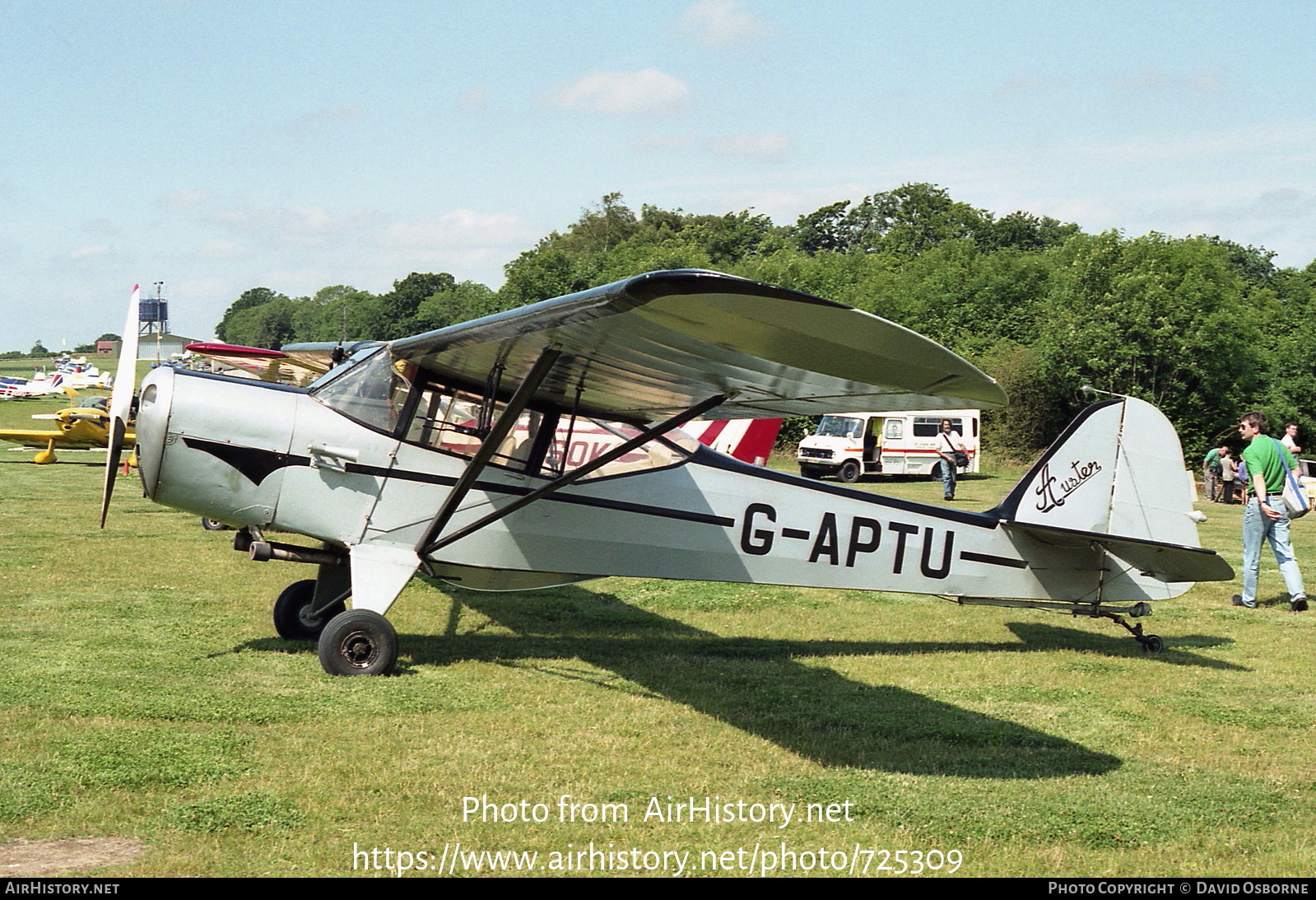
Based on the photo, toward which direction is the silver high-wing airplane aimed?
to the viewer's left

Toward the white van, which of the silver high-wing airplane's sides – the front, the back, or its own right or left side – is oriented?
right

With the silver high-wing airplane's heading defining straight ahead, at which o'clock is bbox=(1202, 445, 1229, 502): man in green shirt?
The man in green shirt is roughly at 4 o'clock from the silver high-wing airplane.

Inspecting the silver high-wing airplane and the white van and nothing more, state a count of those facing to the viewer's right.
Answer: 0

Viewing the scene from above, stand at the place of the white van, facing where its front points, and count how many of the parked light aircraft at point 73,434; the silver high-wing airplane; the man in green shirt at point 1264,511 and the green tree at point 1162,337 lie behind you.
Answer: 1

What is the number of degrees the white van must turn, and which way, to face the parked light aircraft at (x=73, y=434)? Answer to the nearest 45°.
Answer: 0° — it already faces it

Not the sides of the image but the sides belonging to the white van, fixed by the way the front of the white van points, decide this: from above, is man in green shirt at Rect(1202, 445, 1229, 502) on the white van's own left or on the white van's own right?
on the white van's own left

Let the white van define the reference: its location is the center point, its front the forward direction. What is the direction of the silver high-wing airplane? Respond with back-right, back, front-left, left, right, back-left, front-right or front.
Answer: front-left

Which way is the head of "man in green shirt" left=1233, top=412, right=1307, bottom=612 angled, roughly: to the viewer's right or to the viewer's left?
to the viewer's left

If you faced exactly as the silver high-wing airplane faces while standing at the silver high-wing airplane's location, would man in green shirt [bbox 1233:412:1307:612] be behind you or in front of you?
behind

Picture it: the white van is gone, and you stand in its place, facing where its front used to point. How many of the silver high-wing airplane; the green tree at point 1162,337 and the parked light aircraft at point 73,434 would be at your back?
1

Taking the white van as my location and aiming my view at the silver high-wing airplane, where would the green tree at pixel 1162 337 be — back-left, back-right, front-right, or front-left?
back-left
